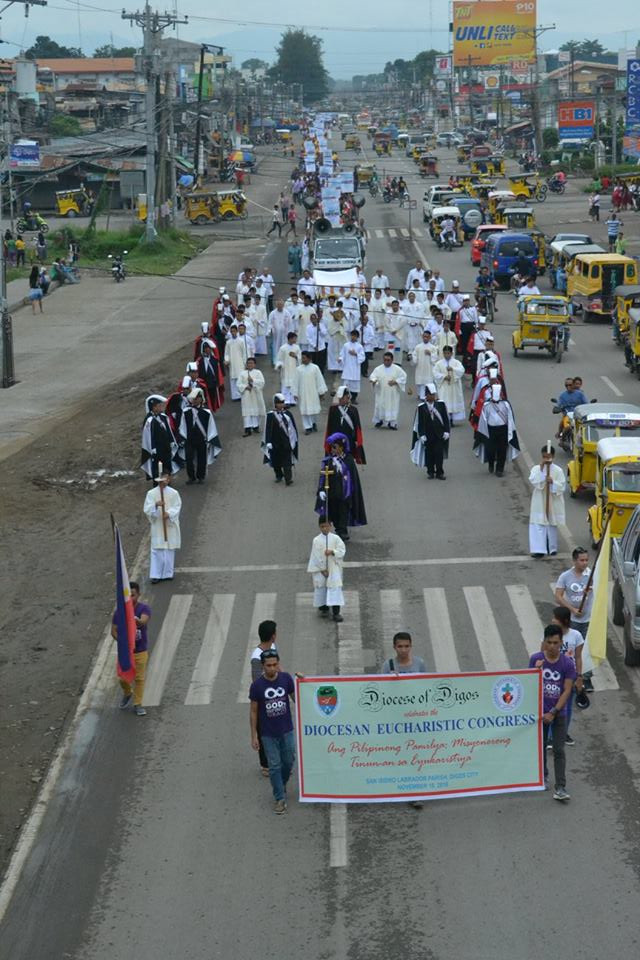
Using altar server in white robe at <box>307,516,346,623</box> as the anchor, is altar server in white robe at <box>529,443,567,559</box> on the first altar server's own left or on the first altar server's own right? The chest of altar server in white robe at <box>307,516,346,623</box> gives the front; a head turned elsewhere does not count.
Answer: on the first altar server's own left

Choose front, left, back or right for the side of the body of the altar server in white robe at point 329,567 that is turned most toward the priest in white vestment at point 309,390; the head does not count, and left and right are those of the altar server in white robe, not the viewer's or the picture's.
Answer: back

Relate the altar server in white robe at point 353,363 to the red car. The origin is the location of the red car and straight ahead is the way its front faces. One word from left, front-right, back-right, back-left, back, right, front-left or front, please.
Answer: back

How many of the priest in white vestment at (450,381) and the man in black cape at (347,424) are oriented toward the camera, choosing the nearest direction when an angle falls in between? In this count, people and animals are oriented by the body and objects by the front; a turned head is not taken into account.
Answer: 2

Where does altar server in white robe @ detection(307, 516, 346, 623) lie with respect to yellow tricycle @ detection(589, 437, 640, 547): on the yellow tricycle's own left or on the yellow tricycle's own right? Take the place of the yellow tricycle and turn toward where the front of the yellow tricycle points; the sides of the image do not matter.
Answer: on the yellow tricycle's own right

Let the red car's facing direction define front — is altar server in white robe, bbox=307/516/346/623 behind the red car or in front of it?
behind

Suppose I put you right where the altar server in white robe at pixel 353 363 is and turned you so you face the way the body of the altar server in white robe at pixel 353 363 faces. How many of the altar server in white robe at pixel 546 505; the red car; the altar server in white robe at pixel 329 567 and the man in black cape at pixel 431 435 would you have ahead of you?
3

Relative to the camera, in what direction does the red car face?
facing away from the viewer

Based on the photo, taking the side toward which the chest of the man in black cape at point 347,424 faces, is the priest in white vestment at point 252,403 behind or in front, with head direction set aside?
behind

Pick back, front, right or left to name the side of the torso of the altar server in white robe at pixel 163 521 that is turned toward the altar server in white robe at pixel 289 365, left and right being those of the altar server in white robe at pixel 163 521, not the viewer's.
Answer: back
